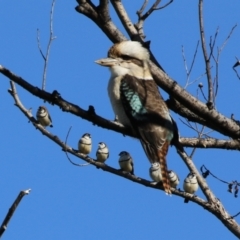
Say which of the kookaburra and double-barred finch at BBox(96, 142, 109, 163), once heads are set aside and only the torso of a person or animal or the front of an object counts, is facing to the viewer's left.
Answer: the kookaburra

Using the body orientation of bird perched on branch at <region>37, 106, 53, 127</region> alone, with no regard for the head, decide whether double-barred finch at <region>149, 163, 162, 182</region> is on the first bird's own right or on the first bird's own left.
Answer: on the first bird's own left

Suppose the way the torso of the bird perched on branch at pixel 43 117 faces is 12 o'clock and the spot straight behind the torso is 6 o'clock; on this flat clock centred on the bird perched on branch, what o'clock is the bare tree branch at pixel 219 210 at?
The bare tree branch is roughly at 8 o'clock from the bird perched on branch.

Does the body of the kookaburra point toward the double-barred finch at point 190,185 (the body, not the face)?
no

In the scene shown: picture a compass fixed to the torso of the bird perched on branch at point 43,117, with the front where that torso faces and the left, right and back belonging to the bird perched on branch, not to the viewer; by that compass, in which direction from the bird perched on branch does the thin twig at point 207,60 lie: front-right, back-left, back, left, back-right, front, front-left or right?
left

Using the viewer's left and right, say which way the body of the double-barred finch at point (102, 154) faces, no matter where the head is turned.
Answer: facing the viewer

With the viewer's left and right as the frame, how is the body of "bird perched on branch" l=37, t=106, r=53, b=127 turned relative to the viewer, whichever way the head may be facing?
facing the viewer and to the left of the viewer

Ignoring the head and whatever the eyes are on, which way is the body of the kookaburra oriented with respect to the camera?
to the viewer's left

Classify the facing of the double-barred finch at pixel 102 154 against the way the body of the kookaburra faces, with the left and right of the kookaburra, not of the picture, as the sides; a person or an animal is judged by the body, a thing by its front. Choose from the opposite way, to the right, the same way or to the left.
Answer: to the left

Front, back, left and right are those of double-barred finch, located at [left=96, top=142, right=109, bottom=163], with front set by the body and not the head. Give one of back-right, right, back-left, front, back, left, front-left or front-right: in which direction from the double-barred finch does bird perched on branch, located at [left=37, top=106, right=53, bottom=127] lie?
right

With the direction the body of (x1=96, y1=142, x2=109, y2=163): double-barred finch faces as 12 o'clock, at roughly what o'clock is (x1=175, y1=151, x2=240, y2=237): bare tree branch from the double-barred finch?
The bare tree branch is roughly at 9 o'clock from the double-barred finch.
